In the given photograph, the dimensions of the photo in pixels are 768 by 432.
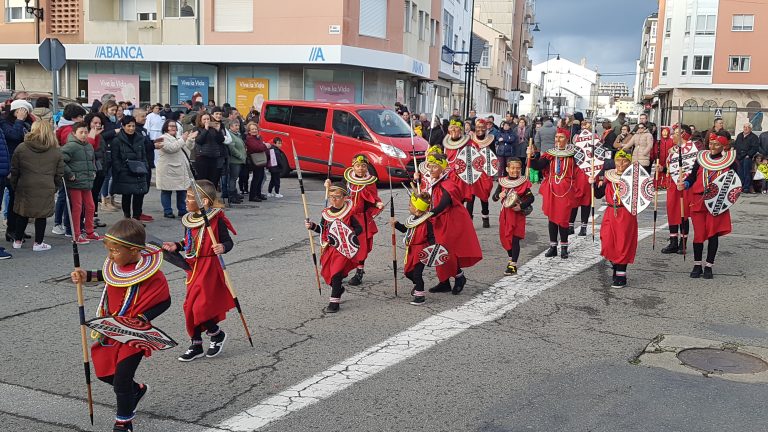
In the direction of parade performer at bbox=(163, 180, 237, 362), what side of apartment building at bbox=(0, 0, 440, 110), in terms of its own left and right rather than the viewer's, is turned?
front

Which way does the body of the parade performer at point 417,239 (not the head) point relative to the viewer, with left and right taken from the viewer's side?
facing the viewer and to the left of the viewer

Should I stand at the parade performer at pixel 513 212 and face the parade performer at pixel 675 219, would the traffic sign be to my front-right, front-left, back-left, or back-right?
back-left

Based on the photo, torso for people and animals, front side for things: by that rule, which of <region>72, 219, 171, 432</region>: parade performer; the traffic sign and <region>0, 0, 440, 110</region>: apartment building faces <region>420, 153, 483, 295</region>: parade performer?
the apartment building

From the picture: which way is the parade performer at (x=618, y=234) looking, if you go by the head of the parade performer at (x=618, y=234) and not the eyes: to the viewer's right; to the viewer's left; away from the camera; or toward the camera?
toward the camera

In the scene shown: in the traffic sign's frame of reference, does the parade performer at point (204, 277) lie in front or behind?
behind

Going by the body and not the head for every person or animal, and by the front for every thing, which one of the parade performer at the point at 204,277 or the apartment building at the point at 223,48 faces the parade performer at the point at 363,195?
the apartment building

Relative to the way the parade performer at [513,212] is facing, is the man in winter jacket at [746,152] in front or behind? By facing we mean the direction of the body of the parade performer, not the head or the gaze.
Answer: behind

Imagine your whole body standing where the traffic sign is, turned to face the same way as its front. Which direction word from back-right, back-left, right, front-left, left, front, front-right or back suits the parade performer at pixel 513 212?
back-right

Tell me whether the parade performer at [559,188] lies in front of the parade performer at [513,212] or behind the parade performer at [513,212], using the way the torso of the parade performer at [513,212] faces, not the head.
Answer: behind

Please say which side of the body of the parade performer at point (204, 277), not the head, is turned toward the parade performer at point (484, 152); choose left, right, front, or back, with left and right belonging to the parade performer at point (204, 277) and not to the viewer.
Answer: back

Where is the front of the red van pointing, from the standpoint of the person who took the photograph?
facing the viewer and to the right of the viewer

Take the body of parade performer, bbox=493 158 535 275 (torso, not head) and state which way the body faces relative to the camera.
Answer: toward the camera

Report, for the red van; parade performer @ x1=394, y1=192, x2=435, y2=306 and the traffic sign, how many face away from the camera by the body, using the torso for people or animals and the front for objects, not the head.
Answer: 1

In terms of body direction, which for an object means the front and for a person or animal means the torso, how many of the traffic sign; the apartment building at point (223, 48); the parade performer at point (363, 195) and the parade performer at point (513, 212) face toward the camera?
3

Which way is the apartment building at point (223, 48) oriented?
toward the camera

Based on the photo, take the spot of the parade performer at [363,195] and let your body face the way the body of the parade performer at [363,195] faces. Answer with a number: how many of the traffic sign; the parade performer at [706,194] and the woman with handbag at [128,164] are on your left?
1

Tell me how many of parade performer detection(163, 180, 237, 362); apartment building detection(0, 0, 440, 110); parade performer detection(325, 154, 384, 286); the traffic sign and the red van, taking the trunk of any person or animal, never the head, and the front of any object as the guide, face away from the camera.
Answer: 1

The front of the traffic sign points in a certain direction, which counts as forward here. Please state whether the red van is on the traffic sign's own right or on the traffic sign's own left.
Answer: on the traffic sign's own right
